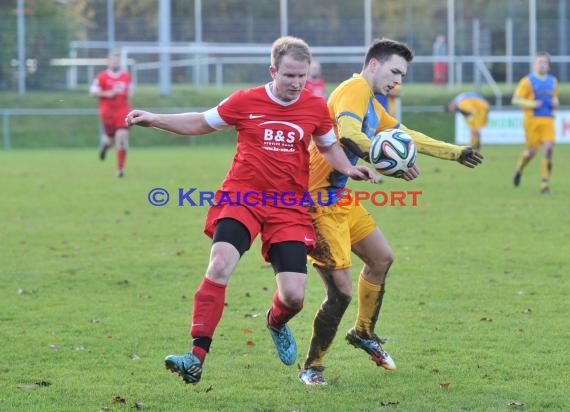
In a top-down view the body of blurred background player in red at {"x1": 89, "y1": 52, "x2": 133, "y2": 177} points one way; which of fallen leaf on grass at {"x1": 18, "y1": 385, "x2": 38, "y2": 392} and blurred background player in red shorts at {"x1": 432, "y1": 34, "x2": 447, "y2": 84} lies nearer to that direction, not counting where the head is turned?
the fallen leaf on grass

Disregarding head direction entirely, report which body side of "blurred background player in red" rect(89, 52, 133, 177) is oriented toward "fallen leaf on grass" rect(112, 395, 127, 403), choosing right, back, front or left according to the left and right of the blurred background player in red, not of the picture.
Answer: front

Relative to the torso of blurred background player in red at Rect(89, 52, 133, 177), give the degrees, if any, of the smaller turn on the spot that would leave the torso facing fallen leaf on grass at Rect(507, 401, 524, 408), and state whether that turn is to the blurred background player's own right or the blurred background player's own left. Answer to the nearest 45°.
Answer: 0° — they already face it

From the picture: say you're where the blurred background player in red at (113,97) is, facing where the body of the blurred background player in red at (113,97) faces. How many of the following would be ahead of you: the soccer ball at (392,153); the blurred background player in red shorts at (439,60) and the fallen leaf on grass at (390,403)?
2

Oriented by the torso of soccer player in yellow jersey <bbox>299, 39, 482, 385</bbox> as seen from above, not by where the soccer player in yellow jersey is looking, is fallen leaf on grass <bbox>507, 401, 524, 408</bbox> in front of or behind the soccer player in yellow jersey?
in front

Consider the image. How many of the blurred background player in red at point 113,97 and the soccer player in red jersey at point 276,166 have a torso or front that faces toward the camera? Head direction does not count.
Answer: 2

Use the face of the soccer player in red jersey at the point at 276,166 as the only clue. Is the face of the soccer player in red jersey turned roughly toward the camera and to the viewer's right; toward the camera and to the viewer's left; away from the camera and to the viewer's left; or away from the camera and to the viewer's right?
toward the camera and to the viewer's right

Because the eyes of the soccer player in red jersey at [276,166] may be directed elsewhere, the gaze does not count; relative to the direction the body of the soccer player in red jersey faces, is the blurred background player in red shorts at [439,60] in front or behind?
behind

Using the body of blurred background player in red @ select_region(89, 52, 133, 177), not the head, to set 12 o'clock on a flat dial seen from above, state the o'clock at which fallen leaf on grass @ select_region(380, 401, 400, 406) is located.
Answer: The fallen leaf on grass is roughly at 12 o'clock from the blurred background player in red.
